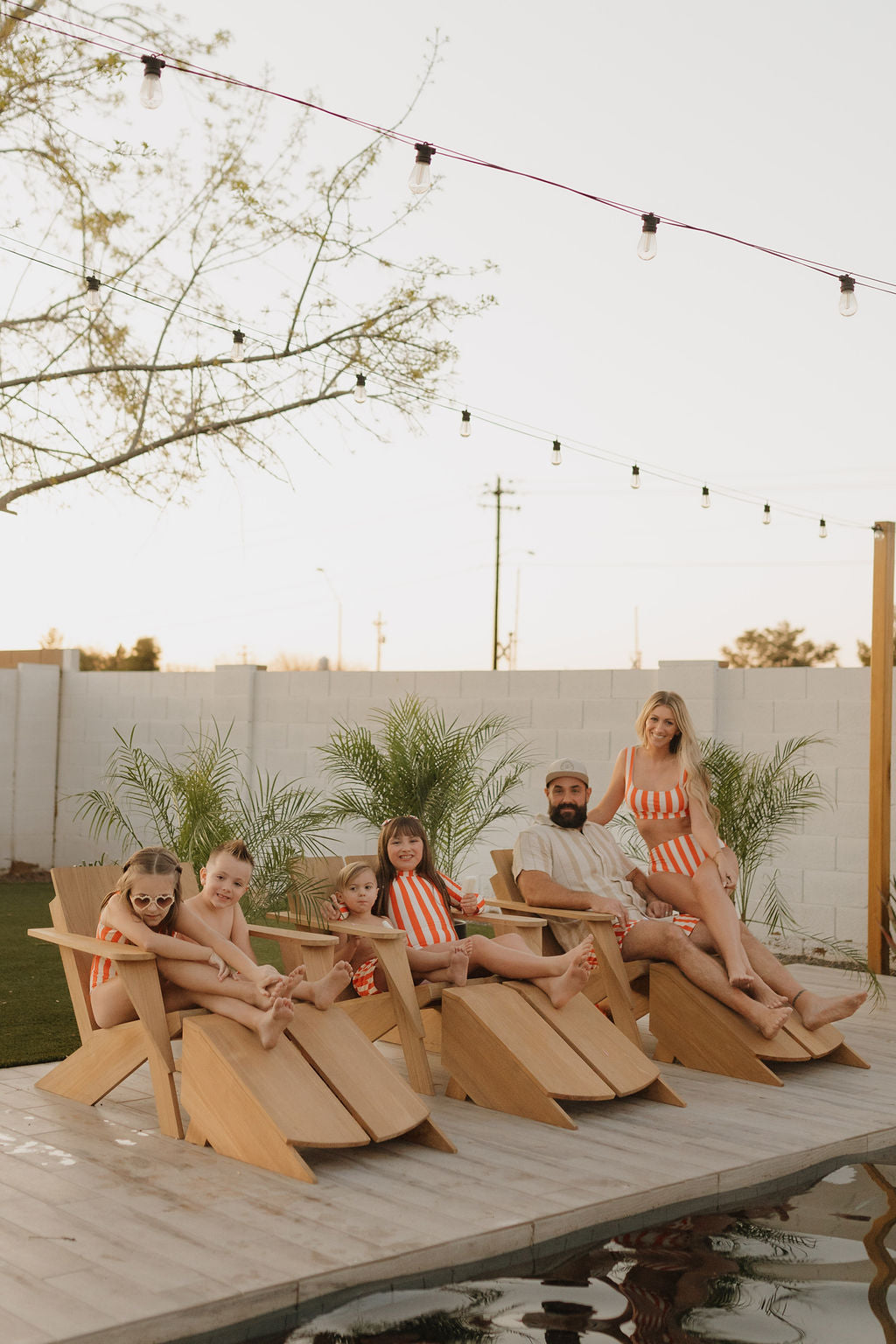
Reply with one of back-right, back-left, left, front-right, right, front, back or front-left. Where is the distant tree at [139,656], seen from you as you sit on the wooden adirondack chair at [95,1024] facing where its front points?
back-left

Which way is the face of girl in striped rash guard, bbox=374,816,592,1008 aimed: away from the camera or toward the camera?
toward the camera

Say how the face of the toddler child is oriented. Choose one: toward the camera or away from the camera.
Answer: toward the camera

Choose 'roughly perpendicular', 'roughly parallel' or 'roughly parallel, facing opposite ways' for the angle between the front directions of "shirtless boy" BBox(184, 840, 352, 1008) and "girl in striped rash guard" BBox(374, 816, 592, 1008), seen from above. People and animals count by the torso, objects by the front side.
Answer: roughly parallel

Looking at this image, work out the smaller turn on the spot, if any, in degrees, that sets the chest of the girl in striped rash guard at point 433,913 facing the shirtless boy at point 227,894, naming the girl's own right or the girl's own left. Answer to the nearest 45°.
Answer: approximately 90° to the girl's own right

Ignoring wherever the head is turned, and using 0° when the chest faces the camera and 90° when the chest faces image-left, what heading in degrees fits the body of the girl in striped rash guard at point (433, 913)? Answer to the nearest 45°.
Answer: approximately 315°

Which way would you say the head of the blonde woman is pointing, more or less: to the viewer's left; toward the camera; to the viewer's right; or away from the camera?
toward the camera

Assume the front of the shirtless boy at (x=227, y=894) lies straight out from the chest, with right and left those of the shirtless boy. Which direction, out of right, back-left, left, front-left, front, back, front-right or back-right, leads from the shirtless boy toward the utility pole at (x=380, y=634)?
back-left

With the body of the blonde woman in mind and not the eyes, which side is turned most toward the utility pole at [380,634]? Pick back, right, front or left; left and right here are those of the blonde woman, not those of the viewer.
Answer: back

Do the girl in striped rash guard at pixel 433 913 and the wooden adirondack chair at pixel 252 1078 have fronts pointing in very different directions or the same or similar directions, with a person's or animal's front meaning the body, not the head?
same or similar directions

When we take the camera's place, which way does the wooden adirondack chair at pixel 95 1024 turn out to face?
facing the viewer and to the right of the viewer

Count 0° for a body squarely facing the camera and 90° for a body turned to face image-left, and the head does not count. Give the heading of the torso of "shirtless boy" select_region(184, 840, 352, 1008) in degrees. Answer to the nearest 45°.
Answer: approximately 315°

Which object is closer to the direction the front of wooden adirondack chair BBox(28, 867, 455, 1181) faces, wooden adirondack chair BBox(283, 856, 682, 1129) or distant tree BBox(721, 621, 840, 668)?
the wooden adirondack chair

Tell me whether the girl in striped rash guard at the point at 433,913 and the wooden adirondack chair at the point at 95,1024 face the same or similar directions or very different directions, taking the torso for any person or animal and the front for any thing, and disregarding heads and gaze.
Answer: same or similar directions

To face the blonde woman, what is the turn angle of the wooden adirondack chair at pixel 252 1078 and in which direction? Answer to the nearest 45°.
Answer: approximately 90° to its left

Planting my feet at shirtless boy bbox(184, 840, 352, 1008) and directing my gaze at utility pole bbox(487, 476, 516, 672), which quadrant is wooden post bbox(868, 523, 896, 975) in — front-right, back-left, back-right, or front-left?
front-right
